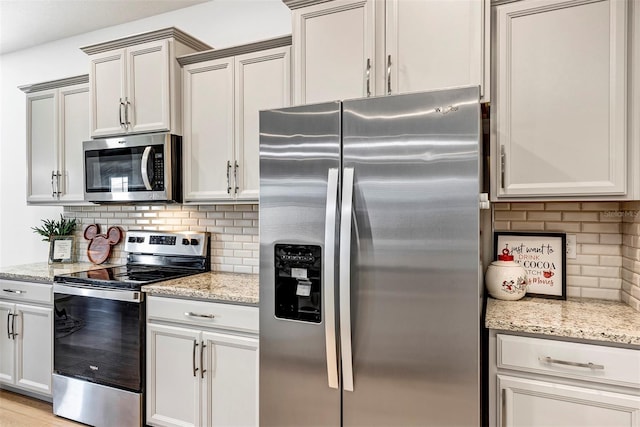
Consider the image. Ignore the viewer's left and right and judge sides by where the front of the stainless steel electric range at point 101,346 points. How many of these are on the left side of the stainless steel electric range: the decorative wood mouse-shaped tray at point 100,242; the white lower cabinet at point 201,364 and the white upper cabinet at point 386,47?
2

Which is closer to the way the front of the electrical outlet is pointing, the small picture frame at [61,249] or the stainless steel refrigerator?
the stainless steel refrigerator

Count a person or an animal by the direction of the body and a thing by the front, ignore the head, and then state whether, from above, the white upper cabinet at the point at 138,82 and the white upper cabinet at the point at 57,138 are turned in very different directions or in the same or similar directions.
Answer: same or similar directions

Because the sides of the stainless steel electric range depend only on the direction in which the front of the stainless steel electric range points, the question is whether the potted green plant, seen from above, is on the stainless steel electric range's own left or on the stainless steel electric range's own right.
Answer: on the stainless steel electric range's own right

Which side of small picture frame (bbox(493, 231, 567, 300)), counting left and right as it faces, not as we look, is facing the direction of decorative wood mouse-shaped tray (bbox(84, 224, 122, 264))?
right

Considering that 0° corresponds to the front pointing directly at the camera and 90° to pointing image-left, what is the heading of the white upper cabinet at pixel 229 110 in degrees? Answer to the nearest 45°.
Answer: approximately 45°

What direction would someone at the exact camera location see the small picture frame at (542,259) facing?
facing the viewer

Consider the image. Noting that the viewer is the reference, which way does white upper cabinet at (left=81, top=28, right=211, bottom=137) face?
facing the viewer and to the left of the viewer

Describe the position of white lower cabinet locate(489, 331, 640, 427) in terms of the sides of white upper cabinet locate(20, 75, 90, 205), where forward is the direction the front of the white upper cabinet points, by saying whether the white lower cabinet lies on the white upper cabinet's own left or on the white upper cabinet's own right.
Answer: on the white upper cabinet's own left

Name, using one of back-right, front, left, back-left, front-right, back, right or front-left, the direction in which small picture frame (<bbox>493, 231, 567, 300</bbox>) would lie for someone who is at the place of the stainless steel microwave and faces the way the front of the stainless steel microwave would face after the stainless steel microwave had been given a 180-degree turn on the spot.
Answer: right

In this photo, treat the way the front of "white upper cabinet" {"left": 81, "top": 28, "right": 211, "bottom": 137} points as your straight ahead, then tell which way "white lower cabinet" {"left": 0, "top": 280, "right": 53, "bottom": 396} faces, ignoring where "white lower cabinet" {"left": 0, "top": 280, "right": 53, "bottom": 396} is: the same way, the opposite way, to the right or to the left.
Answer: the same way

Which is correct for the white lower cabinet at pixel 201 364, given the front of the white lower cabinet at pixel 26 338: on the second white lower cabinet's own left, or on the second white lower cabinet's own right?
on the second white lower cabinet's own left

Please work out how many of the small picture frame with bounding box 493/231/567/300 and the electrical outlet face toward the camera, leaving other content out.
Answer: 2

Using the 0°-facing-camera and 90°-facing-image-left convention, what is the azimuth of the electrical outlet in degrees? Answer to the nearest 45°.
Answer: approximately 0°

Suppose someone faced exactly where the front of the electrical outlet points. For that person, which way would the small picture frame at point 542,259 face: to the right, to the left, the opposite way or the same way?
the same way

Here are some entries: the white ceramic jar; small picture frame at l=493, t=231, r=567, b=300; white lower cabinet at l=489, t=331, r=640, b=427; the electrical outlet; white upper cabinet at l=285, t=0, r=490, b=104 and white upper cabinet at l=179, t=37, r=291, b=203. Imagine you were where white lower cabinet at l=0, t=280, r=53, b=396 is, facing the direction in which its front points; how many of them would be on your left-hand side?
6

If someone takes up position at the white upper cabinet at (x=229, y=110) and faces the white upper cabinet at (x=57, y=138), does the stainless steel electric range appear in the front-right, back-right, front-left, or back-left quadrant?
front-left

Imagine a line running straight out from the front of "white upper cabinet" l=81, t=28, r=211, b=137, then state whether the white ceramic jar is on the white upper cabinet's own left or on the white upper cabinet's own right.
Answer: on the white upper cabinet's own left

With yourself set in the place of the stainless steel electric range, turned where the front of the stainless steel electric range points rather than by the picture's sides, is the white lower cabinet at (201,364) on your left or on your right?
on your left

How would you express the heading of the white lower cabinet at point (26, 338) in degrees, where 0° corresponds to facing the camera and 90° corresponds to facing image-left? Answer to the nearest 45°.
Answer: approximately 45°
